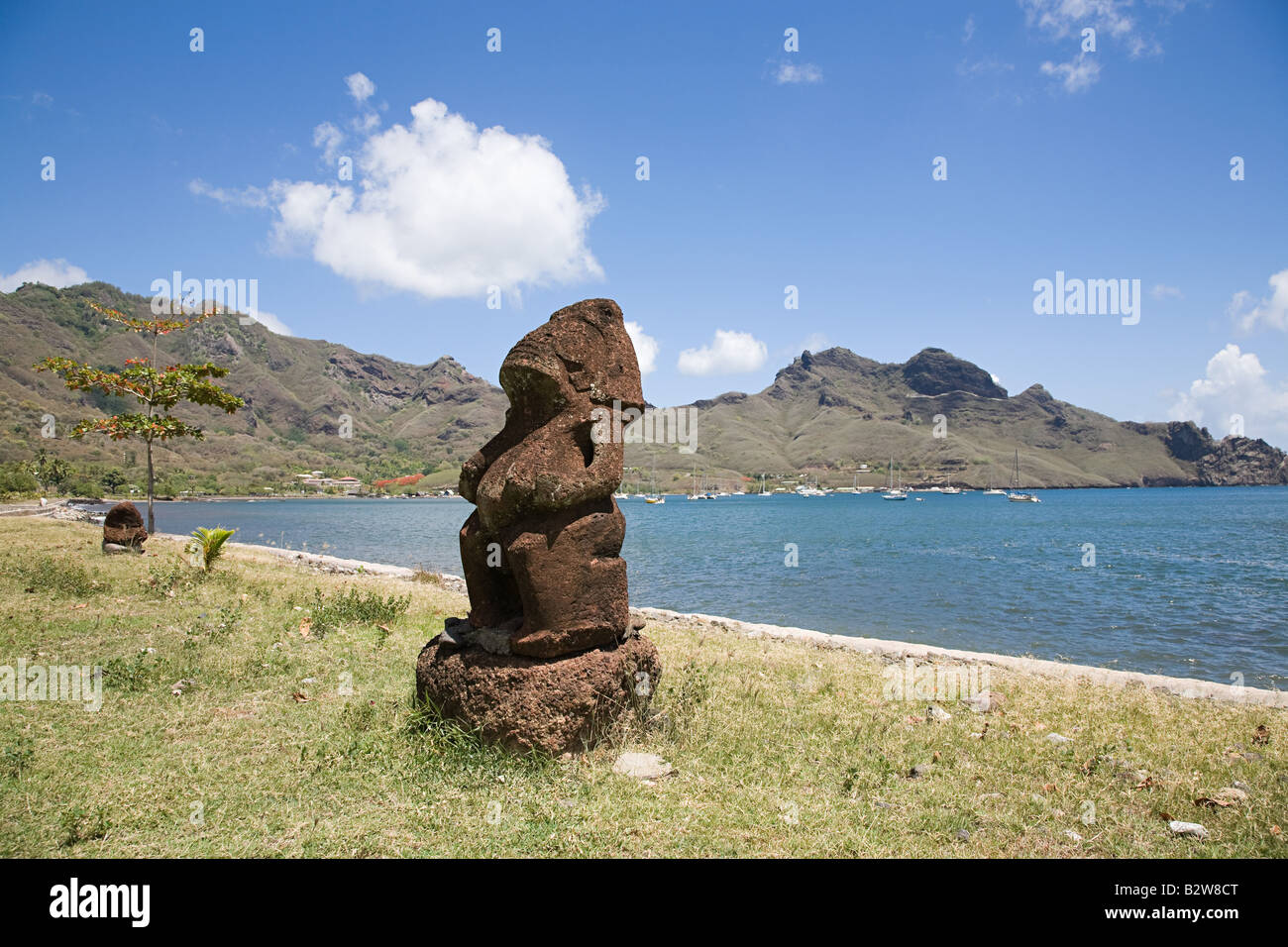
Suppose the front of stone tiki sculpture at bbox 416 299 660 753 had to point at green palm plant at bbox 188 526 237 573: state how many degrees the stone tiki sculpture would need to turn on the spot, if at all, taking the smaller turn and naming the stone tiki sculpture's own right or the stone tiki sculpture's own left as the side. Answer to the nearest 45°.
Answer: approximately 90° to the stone tiki sculpture's own right

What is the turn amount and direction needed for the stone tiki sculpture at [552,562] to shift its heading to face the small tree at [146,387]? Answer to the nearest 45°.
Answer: approximately 90° to its right

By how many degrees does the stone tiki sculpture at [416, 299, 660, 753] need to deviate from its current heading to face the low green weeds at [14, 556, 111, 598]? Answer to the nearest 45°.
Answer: approximately 90° to its right

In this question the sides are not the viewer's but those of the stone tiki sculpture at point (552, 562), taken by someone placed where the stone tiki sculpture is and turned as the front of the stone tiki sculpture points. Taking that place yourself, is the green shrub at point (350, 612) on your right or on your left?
on your right

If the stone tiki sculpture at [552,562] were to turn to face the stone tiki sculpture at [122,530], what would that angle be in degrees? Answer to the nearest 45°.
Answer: approximately 90° to its right

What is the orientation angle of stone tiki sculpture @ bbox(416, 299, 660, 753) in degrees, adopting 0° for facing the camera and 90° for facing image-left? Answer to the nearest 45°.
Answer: approximately 45°
